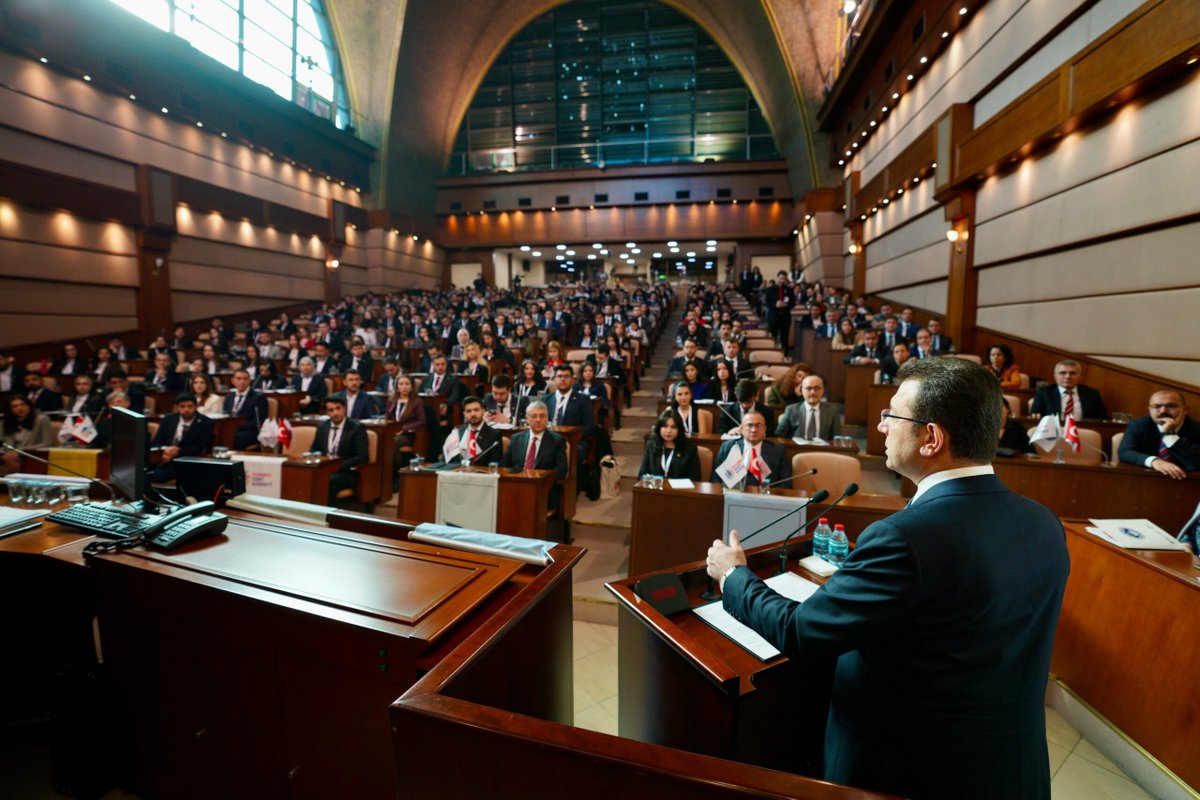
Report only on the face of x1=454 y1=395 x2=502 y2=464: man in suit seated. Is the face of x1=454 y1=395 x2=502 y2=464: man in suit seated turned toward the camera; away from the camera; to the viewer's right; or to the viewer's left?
toward the camera

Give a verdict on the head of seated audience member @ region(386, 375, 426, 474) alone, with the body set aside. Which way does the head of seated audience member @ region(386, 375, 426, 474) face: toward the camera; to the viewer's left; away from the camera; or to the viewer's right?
toward the camera

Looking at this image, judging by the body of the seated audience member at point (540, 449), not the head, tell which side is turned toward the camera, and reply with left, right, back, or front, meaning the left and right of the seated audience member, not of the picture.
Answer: front

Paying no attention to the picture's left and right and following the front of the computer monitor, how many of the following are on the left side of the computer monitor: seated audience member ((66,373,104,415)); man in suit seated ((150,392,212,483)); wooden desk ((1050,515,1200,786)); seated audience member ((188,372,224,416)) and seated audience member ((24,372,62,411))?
1

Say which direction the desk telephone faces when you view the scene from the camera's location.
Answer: facing the viewer and to the left of the viewer

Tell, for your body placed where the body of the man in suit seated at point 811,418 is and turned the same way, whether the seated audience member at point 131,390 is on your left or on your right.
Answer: on your right

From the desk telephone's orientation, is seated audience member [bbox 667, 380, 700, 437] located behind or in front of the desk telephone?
behind

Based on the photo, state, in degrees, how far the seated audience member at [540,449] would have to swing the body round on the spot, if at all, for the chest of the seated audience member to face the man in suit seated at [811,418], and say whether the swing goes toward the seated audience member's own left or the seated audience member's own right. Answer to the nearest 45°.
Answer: approximately 90° to the seated audience member's own left

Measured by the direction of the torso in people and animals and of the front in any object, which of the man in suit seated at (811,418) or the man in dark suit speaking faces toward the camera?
the man in suit seated

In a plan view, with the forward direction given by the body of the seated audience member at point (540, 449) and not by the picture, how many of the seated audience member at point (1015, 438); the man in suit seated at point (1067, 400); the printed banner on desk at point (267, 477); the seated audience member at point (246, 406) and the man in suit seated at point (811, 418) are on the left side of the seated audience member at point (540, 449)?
3

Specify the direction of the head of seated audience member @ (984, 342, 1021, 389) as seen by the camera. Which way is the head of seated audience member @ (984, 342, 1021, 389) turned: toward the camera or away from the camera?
toward the camera

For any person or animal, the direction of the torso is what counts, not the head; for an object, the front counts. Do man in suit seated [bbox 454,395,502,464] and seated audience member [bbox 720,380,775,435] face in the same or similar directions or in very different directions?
same or similar directions

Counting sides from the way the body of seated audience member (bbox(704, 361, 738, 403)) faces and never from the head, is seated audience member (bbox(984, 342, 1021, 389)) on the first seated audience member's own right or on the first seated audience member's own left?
on the first seated audience member's own left

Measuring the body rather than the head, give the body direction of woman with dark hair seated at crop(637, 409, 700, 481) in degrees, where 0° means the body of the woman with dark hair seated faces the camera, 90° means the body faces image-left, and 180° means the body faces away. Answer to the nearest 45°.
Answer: approximately 0°

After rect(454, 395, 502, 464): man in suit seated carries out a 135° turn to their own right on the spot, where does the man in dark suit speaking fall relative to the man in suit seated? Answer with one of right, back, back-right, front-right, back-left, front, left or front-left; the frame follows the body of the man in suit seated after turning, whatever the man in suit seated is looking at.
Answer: back-left
